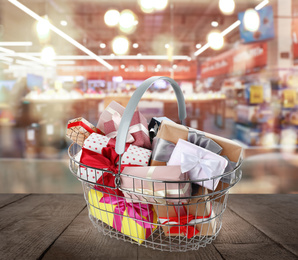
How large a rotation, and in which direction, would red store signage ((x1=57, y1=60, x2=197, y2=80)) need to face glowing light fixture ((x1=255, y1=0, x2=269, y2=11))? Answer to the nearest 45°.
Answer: approximately 90° to its left

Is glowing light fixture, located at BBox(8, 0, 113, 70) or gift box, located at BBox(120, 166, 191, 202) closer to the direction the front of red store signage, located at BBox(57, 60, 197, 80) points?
the gift box

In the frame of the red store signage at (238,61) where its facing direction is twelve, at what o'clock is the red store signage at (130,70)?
the red store signage at (130,70) is roughly at 1 o'clock from the red store signage at (238,61).

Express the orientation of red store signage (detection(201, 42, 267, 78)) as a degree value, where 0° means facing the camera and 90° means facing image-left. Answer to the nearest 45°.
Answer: approximately 45°

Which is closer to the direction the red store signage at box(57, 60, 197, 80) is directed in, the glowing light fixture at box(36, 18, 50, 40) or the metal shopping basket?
the metal shopping basket

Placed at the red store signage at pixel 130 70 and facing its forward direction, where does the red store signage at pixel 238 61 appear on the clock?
the red store signage at pixel 238 61 is roughly at 9 o'clock from the red store signage at pixel 130 70.

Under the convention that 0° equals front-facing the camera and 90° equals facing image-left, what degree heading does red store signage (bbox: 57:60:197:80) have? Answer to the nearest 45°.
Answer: approximately 0°

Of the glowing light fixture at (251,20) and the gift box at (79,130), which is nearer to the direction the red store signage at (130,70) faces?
the gift box

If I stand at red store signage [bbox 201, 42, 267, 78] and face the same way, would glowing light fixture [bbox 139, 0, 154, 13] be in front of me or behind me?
in front

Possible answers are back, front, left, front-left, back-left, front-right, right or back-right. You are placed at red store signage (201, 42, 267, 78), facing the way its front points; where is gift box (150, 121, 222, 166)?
front-left
